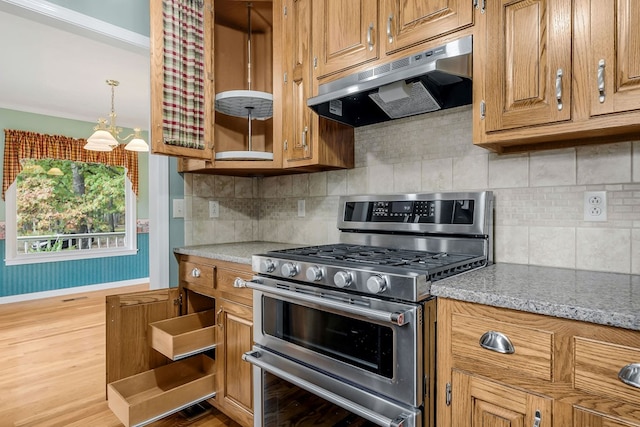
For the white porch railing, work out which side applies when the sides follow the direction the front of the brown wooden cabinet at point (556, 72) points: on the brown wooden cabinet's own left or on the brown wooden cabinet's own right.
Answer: on the brown wooden cabinet's own right

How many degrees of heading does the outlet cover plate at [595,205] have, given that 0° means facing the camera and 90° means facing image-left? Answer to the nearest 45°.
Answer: approximately 0°

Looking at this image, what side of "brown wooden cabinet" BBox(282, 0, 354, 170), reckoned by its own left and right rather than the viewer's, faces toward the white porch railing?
right

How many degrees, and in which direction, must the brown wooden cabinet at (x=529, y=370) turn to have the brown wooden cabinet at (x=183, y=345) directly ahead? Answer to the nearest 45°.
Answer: approximately 45° to its right

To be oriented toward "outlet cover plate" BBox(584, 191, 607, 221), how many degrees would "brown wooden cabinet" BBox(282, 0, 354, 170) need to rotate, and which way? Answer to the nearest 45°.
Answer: approximately 90° to its left

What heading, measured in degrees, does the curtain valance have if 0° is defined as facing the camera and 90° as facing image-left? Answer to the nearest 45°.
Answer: approximately 315°

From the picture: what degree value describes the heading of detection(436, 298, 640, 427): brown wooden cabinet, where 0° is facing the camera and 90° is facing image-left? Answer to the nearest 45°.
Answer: approximately 45°

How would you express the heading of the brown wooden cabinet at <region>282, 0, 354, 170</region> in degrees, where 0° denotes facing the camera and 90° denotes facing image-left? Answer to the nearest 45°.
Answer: approximately 45°

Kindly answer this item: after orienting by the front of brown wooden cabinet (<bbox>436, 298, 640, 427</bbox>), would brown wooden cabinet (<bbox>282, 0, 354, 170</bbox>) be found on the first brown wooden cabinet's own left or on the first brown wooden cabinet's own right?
on the first brown wooden cabinet's own right

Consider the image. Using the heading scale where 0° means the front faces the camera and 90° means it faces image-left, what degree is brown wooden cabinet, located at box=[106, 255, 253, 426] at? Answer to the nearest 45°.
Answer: approximately 45°
